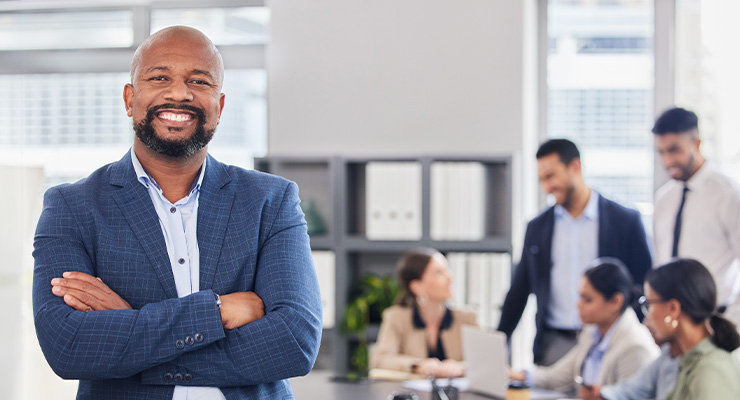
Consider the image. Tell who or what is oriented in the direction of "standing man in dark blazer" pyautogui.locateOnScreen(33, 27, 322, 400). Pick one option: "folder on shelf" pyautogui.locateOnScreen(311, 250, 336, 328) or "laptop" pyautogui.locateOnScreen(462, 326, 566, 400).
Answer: the folder on shelf

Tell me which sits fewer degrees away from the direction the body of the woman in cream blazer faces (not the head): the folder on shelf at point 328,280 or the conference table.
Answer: the conference table

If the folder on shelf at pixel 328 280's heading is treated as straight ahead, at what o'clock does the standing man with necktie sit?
The standing man with necktie is roughly at 10 o'clock from the folder on shelf.

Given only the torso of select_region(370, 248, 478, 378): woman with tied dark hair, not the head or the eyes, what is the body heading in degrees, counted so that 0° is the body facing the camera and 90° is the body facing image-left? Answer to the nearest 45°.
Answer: approximately 315°

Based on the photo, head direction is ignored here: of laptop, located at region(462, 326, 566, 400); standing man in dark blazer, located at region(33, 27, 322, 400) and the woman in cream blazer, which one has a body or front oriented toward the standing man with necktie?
the laptop

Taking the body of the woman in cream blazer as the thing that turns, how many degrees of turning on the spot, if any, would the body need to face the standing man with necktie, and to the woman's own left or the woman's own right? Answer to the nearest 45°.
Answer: approximately 180°

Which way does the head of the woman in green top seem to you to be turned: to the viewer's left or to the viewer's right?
to the viewer's left
